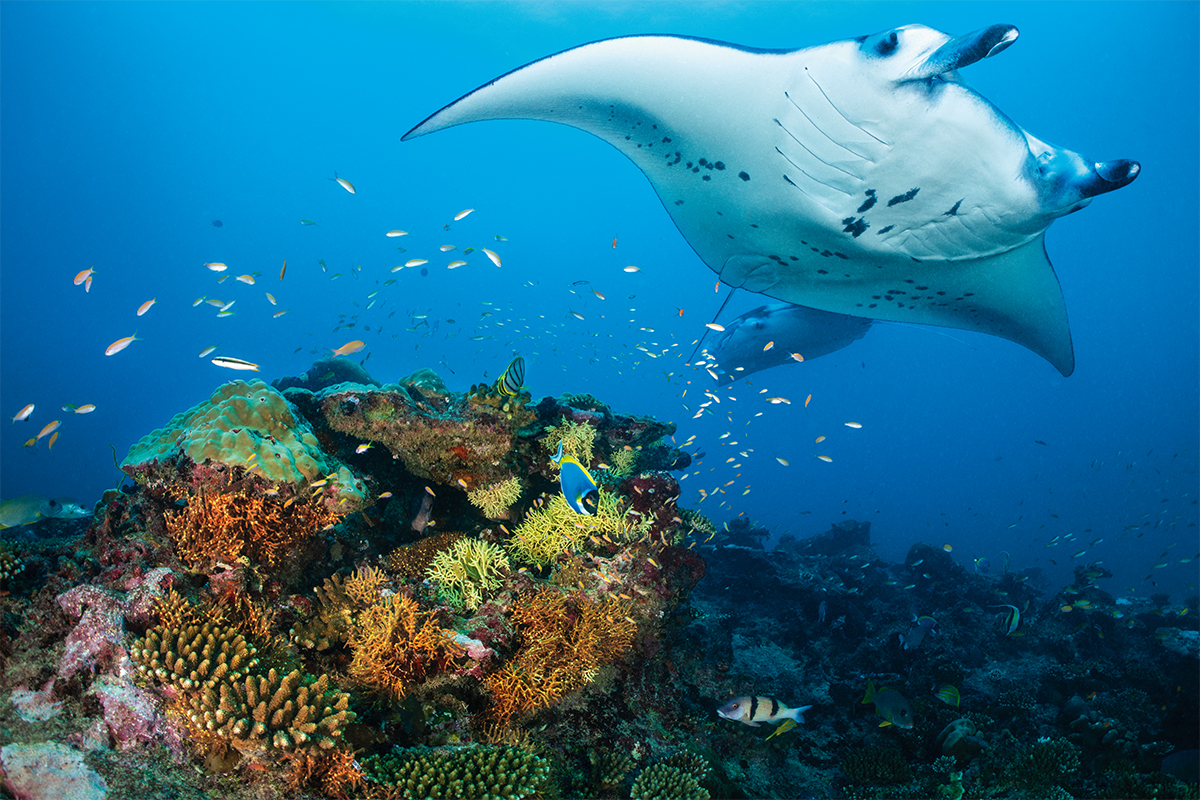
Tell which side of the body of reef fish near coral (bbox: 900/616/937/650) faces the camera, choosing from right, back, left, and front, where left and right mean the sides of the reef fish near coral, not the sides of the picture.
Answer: left

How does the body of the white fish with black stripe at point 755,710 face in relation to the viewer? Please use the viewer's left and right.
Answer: facing to the left of the viewer

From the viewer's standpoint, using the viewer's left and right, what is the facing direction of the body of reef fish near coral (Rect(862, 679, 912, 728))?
facing to the right of the viewer

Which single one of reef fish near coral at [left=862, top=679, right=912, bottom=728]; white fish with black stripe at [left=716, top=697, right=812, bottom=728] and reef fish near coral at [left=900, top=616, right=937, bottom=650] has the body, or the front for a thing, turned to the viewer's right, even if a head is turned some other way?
reef fish near coral at [left=862, top=679, right=912, bottom=728]

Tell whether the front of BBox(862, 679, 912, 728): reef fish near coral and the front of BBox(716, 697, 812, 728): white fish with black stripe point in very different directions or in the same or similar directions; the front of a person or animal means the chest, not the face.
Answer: very different directions

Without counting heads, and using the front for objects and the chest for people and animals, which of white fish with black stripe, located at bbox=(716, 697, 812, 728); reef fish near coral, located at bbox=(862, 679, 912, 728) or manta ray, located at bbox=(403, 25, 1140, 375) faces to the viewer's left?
the white fish with black stripe
